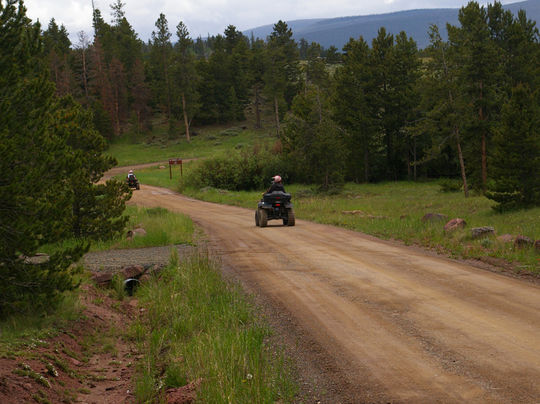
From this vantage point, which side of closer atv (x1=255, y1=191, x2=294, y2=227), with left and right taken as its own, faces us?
back

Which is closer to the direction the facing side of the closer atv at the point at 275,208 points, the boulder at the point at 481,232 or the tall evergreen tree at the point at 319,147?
the tall evergreen tree

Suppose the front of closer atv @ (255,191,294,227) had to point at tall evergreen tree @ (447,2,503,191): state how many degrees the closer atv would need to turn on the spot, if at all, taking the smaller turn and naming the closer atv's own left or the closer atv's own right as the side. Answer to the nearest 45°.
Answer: approximately 45° to the closer atv's own right

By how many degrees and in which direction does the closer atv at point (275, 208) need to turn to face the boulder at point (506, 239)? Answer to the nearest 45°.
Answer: approximately 135° to its right

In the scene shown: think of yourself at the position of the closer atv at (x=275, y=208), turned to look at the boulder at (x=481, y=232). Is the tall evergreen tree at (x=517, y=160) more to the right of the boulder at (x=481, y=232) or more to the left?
left

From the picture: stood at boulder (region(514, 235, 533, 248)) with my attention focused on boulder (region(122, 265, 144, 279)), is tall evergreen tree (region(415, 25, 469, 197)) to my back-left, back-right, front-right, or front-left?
back-right

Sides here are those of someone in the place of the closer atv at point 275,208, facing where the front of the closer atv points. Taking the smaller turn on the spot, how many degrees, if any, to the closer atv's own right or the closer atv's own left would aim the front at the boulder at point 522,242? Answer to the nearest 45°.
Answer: approximately 135° to the closer atv's own right

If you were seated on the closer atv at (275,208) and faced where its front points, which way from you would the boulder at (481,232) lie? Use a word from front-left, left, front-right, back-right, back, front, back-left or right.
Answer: back-right

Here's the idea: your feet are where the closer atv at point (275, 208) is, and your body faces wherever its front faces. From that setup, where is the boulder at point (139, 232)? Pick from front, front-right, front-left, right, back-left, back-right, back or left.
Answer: back-left

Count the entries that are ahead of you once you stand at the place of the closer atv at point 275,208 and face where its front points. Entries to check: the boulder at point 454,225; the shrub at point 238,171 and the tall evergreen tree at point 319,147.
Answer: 2

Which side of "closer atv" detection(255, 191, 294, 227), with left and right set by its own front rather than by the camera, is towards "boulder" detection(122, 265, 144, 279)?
back

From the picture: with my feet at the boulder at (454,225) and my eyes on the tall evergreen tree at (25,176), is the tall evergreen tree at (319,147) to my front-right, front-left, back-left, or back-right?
back-right

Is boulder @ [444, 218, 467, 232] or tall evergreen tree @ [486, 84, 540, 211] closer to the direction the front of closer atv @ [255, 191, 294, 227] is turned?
the tall evergreen tree
